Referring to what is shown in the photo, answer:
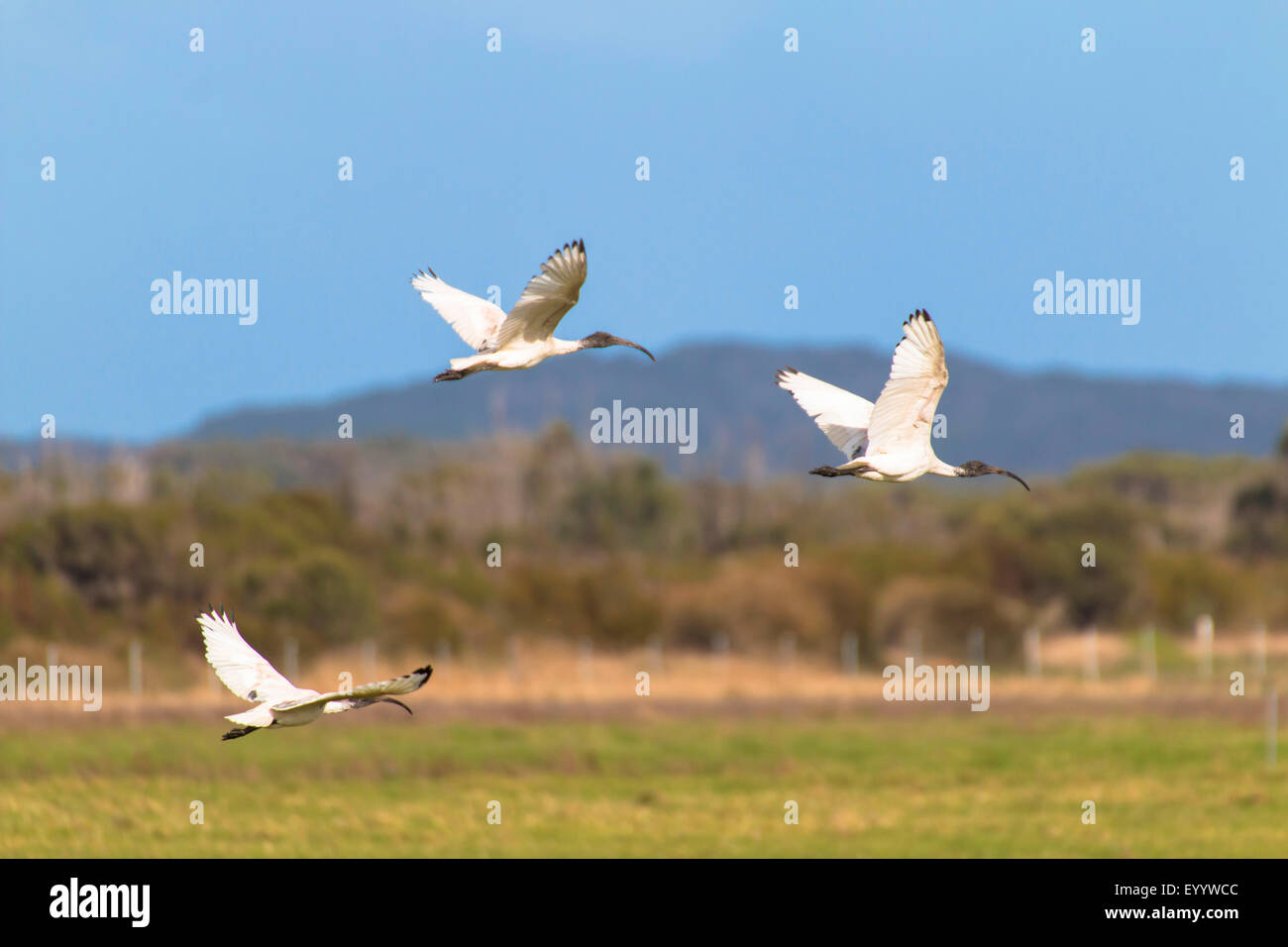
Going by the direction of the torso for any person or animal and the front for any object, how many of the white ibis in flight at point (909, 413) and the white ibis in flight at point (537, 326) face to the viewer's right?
2

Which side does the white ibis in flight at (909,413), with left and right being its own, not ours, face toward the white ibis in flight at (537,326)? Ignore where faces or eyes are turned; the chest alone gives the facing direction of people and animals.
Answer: back

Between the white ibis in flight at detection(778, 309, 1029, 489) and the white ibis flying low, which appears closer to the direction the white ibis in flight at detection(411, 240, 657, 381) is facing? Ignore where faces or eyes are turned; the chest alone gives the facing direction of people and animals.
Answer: the white ibis in flight

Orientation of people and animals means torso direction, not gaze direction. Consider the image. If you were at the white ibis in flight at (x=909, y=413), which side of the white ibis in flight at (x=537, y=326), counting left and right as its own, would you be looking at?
front

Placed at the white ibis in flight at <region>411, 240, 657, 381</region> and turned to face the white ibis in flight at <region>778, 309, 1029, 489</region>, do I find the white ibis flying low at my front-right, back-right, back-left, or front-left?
back-right

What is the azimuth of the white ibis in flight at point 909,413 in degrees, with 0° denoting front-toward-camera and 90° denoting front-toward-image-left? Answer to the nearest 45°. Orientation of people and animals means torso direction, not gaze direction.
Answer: approximately 270°

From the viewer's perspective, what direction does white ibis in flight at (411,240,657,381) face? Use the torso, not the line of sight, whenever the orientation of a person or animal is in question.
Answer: to the viewer's right

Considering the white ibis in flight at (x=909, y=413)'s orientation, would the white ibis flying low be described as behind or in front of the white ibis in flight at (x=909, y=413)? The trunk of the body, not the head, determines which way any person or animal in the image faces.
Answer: behind
